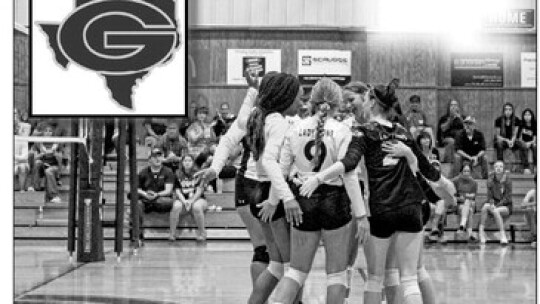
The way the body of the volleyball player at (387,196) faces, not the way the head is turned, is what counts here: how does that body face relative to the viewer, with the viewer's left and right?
facing away from the viewer and to the left of the viewer

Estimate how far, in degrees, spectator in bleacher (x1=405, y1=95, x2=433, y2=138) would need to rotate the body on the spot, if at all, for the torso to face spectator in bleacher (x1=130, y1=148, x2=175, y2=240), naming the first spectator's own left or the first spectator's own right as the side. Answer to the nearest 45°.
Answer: approximately 45° to the first spectator's own right

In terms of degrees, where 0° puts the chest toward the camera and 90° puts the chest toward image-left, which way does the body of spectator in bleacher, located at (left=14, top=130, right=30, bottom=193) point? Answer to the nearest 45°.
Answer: approximately 0°

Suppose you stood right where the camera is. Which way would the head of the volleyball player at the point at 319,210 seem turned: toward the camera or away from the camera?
away from the camera

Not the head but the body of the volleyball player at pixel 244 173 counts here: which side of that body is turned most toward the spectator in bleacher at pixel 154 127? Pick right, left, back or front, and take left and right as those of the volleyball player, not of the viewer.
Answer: left

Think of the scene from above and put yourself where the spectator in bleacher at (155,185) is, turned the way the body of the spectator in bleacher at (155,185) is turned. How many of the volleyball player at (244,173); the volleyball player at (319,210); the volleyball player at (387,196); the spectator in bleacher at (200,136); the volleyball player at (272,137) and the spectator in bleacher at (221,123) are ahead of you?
4

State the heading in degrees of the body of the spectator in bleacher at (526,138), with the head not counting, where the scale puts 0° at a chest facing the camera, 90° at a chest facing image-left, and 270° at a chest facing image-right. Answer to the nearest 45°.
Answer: approximately 0°
